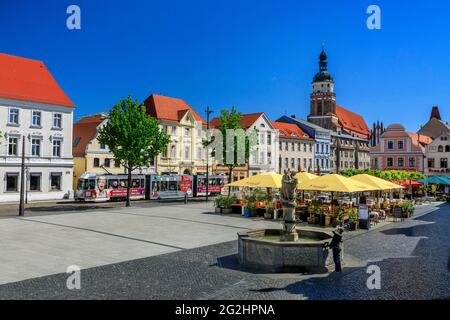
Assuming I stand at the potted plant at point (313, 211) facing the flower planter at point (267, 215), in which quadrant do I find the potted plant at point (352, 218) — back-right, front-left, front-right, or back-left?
back-left

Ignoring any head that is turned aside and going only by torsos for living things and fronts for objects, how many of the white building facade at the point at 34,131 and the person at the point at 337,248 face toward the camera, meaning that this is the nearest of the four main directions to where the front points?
1

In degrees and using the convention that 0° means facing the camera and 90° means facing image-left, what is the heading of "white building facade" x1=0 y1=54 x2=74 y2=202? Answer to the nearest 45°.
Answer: approximately 0°

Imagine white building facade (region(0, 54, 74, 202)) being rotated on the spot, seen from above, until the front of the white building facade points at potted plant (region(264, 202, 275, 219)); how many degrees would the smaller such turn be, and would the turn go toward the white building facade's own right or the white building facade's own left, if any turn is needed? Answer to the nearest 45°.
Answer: approximately 45° to the white building facade's own left

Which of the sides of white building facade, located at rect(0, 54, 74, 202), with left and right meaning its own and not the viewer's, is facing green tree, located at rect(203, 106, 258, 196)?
left

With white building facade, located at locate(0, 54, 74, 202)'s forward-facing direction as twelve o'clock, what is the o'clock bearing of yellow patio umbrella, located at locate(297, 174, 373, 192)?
The yellow patio umbrella is roughly at 11 o'clock from the white building facade.

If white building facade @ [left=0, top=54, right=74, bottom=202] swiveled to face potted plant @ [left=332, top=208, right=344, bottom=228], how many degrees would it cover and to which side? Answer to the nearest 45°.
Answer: approximately 45° to its left
